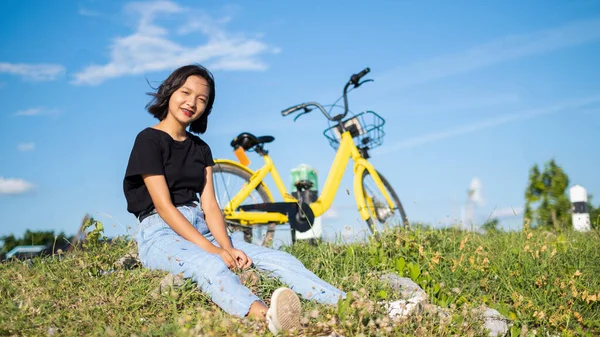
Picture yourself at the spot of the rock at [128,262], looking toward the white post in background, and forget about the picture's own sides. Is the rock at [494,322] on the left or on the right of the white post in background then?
right

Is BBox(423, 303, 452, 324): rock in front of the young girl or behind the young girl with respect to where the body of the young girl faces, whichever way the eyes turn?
in front

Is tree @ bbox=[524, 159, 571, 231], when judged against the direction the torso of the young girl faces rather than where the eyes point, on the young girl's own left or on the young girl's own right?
on the young girl's own left

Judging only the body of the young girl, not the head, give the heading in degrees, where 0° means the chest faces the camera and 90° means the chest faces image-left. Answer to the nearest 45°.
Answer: approximately 315°

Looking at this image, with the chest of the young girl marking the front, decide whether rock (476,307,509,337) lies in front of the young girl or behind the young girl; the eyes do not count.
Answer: in front

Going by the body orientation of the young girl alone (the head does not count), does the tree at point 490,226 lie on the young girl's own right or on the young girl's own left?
on the young girl's own left

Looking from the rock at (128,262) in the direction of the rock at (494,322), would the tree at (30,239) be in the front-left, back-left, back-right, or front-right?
back-left

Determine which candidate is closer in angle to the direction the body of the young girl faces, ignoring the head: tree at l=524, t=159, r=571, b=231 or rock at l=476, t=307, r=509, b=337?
the rock

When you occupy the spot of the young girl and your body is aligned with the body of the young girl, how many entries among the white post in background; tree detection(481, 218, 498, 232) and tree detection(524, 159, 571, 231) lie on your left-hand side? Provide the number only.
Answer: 3

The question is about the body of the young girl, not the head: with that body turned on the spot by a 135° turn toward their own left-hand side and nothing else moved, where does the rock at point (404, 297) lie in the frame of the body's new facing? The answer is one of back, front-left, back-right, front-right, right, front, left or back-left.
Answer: right

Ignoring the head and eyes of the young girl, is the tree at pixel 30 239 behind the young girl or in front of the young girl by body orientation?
behind
